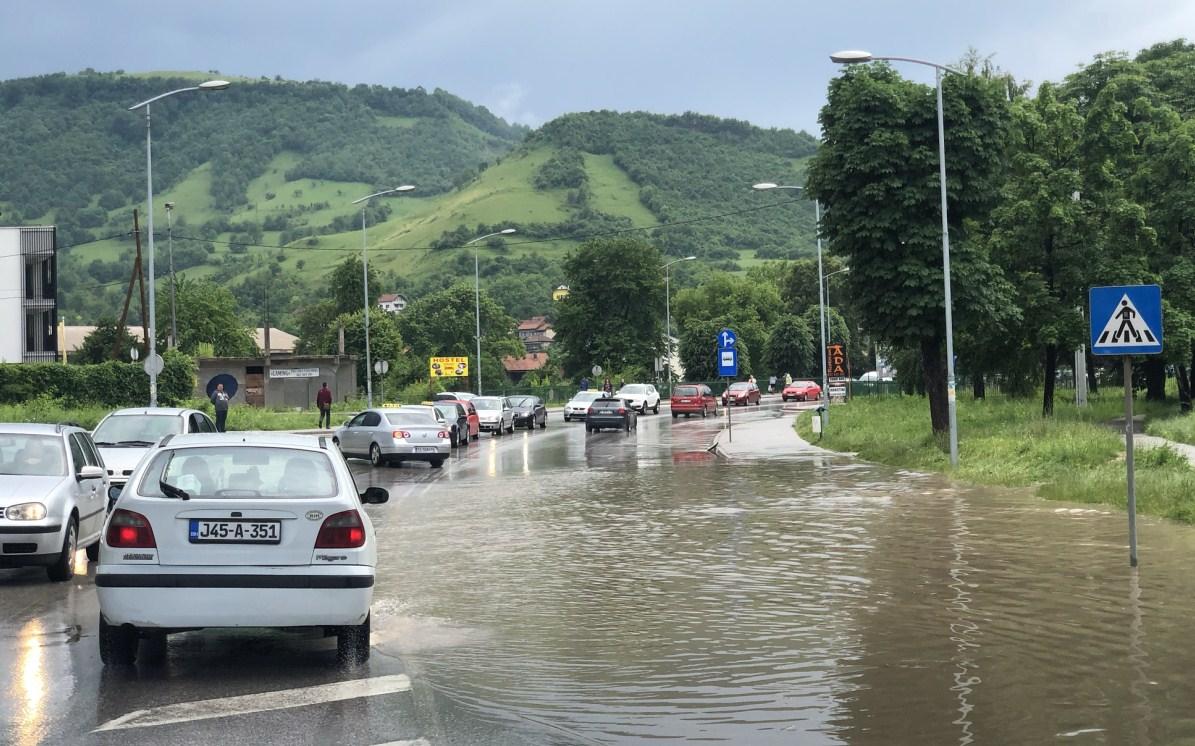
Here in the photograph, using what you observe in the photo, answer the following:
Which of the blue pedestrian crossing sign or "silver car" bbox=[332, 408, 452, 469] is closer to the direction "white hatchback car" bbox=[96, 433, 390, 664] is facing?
the silver car

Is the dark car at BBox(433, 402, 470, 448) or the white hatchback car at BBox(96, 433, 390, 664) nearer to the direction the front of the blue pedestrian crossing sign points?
the white hatchback car

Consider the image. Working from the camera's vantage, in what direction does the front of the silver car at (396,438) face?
facing away from the viewer and to the left of the viewer

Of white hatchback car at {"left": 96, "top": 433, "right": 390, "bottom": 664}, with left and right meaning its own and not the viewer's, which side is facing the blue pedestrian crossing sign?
right

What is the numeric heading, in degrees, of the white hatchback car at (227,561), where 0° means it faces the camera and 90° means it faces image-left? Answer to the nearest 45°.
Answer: approximately 180°

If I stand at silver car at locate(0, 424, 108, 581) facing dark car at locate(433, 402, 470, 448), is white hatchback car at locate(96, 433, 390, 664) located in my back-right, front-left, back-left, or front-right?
back-right

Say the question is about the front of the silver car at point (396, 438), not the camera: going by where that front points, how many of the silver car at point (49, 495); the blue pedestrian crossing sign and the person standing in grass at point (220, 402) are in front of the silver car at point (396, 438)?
1

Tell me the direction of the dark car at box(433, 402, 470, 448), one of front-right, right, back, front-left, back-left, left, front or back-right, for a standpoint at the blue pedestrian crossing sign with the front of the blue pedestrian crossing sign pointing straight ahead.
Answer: back-right

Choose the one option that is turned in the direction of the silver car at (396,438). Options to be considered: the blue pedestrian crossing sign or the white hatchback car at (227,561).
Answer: the white hatchback car

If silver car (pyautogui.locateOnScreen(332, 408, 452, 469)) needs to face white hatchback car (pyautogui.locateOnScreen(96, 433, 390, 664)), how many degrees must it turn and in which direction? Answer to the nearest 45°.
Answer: approximately 135° to its left

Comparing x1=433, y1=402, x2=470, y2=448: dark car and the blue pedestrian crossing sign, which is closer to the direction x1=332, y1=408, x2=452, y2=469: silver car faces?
the dark car

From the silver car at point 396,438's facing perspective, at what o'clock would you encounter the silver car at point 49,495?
the silver car at point 49,495 is roughly at 8 o'clock from the silver car at point 396,438.

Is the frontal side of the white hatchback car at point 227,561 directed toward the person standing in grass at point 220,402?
yes
